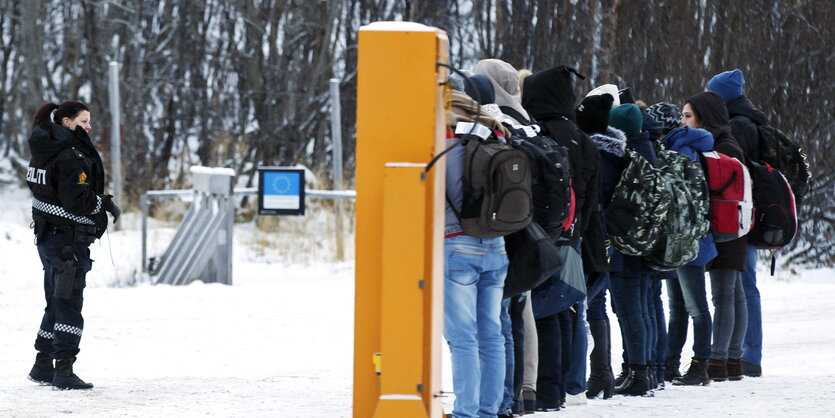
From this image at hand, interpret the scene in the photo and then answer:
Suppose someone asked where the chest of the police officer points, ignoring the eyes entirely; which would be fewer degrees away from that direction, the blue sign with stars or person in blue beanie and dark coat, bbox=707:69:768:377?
the person in blue beanie and dark coat

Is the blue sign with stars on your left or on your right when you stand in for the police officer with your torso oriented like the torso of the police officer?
on your left

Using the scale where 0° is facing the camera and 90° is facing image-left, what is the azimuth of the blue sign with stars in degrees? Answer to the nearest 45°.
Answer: approximately 0°

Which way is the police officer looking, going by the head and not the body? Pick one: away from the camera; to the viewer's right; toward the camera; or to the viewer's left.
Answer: to the viewer's right

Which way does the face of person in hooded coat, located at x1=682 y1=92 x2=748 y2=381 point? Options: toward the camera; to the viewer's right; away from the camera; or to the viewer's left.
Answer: to the viewer's left

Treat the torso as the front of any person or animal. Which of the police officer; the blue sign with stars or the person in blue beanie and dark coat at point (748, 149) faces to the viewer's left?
the person in blue beanie and dark coat

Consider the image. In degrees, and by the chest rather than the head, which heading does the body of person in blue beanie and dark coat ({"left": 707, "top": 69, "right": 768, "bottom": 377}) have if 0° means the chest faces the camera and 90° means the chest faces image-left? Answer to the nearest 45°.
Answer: approximately 90°

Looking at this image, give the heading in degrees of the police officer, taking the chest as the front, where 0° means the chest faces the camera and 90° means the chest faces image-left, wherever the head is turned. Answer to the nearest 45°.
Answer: approximately 270°
